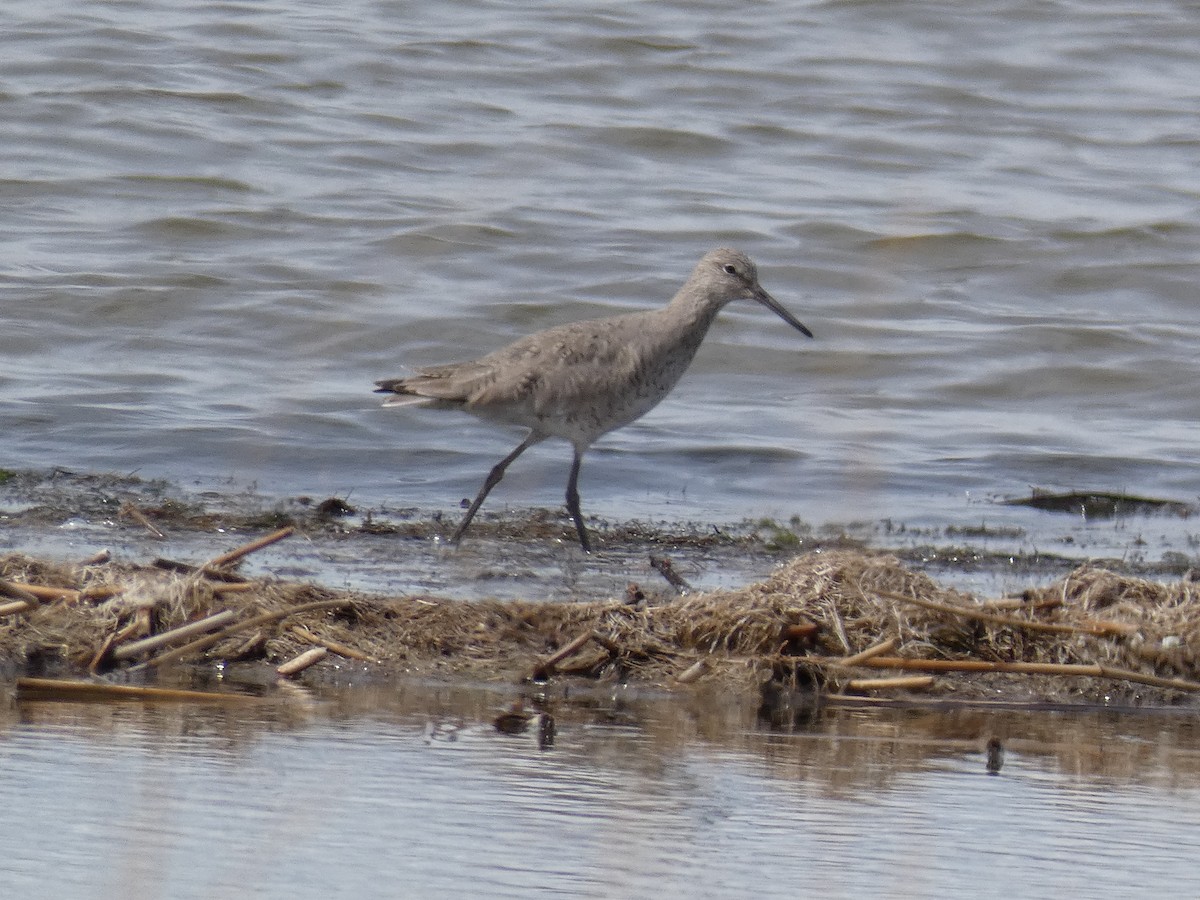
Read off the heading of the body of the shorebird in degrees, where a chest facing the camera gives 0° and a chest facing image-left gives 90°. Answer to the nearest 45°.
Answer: approximately 270°

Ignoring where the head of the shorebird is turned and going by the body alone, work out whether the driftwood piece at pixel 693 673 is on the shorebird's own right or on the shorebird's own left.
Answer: on the shorebird's own right

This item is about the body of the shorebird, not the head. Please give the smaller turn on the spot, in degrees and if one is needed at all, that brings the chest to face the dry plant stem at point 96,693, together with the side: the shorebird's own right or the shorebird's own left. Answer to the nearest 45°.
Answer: approximately 90° to the shorebird's own right

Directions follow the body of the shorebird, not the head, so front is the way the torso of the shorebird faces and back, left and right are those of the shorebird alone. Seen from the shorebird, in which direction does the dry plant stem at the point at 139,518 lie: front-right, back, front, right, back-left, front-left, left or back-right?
back-right

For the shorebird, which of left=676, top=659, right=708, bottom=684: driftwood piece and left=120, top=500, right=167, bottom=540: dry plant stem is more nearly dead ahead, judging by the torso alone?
the driftwood piece

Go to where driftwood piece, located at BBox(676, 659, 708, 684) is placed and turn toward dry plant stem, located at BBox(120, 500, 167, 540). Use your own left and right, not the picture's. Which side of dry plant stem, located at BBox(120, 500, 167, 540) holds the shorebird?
right
